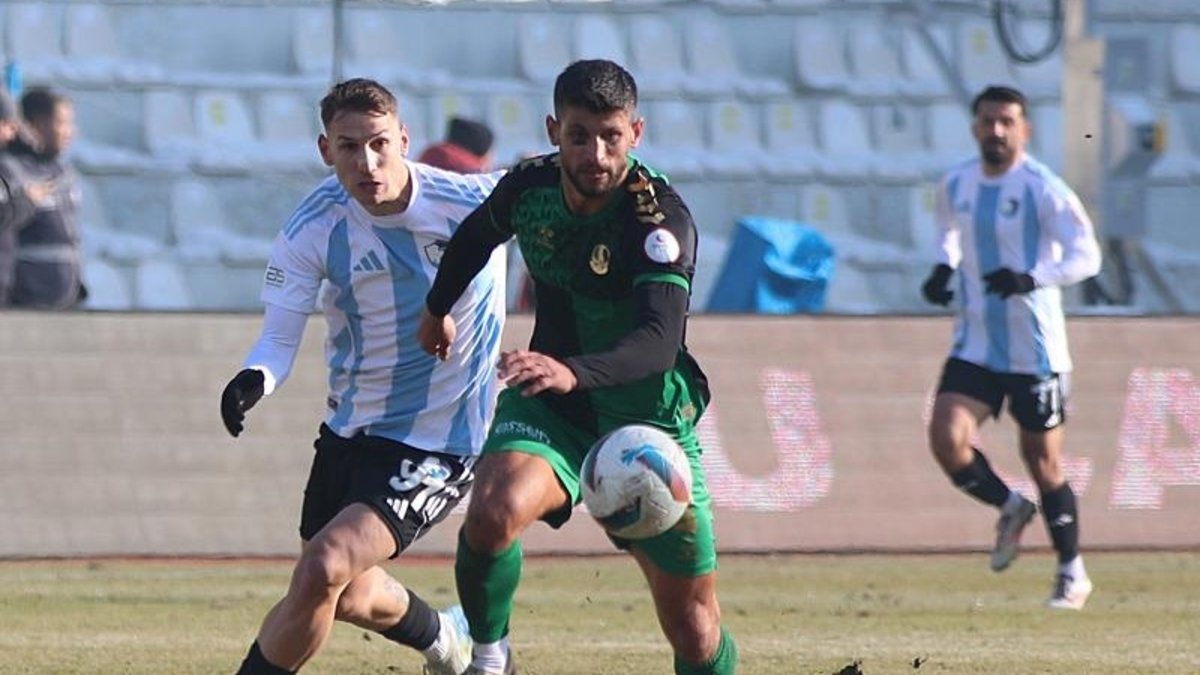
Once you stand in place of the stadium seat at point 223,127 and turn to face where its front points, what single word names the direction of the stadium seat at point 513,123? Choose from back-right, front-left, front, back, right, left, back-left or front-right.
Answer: front-left

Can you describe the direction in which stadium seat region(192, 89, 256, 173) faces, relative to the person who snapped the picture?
facing the viewer and to the right of the viewer

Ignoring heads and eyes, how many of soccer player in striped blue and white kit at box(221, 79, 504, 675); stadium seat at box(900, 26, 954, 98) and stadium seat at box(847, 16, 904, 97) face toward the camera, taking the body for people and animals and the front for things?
3

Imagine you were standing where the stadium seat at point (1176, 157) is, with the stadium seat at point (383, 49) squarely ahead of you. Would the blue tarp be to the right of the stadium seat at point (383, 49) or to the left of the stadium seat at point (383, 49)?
left

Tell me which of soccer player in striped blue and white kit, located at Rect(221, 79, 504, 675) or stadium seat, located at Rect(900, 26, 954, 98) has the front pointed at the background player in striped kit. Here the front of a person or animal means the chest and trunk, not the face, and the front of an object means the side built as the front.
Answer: the stadium seat

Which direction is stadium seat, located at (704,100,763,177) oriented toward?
toward the camera

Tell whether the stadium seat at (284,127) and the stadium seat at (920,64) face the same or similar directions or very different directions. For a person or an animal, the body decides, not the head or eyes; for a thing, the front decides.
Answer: same or similar directions

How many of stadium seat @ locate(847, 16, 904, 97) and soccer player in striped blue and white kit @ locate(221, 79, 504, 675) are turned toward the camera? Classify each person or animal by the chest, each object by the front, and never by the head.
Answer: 2

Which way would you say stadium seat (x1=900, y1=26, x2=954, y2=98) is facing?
toward the camera

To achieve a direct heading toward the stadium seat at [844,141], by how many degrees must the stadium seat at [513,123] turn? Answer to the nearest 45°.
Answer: approximately 45° to its left

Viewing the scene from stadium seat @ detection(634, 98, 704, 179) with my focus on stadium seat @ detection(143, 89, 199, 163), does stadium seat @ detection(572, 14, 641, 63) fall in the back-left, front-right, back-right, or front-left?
front-right

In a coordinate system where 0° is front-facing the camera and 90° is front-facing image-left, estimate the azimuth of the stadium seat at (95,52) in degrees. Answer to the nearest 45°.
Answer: approximately 315°

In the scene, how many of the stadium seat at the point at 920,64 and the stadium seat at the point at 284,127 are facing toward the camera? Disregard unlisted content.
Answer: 2

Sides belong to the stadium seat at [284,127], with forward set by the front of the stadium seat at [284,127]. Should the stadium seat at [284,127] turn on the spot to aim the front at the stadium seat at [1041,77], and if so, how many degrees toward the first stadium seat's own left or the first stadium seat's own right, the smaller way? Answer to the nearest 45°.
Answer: approximately 90° to the first stadium seat's own left

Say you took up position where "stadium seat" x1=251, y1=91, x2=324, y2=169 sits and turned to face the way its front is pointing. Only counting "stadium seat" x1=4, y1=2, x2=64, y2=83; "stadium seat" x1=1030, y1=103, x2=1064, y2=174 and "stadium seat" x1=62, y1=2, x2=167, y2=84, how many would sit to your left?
1

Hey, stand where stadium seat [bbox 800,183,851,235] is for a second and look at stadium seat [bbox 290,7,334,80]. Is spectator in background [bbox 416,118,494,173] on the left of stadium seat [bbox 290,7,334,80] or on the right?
left
